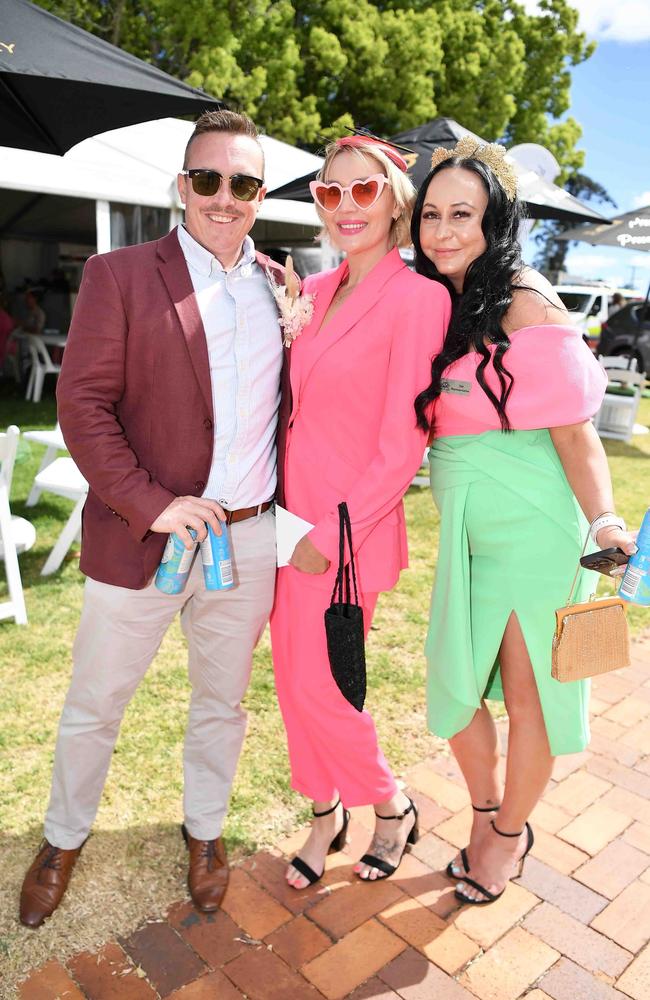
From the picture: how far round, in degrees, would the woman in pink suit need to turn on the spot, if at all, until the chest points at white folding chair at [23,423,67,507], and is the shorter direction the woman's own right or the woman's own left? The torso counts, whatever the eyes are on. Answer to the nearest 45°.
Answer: approximately 90° to the woman's own right

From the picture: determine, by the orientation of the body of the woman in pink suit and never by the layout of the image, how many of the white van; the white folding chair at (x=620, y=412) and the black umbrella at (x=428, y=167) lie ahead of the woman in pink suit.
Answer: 0

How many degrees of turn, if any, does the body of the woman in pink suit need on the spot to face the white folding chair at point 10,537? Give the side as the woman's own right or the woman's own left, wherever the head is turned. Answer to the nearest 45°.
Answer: approximately 90° to the woman's own right

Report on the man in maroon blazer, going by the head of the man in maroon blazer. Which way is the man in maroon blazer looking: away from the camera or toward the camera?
toward the camera

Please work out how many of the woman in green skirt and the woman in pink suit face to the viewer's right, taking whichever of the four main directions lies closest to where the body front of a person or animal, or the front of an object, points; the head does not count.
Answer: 0

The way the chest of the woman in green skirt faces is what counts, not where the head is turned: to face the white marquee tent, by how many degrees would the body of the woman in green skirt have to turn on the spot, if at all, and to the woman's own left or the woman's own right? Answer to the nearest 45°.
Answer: approximately 90° to the woman's own right

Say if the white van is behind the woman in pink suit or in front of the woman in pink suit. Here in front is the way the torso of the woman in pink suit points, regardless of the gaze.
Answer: behind

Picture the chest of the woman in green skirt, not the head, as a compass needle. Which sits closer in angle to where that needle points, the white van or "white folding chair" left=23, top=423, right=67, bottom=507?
the white folding chair

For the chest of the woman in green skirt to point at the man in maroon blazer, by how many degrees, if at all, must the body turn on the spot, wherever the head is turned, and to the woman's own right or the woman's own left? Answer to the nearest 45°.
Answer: approximately 45° to the woman's own right

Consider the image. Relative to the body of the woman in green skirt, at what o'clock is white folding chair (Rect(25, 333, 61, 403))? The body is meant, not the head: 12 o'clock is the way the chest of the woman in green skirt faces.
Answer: The white folding chair is roughly at 3 o'clock from the woman in green skirt.

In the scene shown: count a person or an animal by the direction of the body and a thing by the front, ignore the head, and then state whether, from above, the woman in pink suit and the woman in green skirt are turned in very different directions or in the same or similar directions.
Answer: same or similar directions

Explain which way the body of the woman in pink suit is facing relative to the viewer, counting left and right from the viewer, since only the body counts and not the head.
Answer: facing the viewer and to the left of the viewer

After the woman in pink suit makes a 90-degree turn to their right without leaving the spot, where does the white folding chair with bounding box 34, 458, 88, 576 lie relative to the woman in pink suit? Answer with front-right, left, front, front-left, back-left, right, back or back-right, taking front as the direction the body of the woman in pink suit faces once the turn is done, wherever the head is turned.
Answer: front

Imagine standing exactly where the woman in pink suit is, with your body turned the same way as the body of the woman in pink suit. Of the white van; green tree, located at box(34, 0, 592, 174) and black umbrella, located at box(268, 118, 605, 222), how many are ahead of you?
0

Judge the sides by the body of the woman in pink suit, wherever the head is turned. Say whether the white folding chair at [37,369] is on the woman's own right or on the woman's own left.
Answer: on the woman's own right

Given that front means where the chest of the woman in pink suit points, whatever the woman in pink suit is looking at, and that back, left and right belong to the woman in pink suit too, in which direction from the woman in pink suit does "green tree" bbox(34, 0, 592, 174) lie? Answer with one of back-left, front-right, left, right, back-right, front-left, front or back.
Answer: back-right

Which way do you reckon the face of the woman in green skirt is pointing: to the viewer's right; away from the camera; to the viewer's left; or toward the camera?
toward the camera

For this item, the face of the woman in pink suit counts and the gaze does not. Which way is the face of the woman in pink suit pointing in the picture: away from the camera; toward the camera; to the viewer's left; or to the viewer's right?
toward the camera
